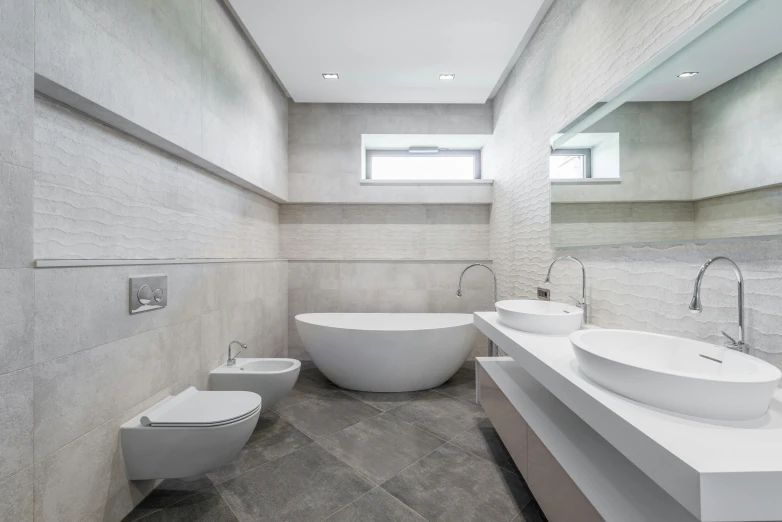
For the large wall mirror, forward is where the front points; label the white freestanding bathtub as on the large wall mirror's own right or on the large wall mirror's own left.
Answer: on the large wall mirror's own right

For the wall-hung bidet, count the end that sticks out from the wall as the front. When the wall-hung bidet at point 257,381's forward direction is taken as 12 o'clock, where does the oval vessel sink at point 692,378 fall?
The oval vessel sink is roughly at 2 o'clock from the wall-hung bidet.

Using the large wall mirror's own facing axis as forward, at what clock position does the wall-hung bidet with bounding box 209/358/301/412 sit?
The wall-hung bidet is roughly at 1 o'clock from the large wall mirror.

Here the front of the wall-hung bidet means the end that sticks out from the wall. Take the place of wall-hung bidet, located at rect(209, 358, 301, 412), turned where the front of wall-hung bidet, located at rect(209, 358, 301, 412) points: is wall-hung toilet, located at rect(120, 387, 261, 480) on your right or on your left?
on your right

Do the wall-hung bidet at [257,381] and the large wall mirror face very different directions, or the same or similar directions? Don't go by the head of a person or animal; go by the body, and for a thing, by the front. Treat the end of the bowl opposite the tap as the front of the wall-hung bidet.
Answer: very different directions

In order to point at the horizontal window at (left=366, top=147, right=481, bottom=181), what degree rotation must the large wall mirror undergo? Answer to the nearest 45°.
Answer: approximately 90° to its right

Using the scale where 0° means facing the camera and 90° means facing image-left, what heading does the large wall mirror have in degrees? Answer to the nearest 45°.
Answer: approximately 45°

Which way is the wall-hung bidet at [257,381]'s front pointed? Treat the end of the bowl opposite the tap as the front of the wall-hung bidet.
to the viewer's right

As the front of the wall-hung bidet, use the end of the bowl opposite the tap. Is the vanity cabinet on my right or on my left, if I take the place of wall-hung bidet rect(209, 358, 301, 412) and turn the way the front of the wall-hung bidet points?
on my right
